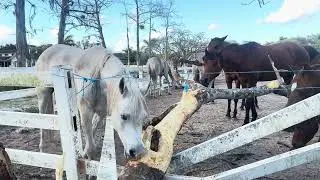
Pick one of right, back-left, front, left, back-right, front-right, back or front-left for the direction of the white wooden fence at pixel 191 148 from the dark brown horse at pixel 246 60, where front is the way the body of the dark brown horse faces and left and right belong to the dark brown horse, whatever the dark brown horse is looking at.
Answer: left

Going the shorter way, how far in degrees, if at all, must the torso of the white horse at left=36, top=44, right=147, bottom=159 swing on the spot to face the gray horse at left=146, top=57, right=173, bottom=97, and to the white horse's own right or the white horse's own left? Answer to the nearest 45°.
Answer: approximately 135° to the white horse's own left

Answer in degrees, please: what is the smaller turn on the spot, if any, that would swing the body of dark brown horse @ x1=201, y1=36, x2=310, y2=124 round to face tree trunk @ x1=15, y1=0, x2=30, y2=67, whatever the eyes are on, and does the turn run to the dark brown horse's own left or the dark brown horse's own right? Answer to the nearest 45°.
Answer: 0° — it already faces it

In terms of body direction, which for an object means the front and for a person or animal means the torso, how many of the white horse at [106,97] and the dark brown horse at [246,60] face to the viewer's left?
1

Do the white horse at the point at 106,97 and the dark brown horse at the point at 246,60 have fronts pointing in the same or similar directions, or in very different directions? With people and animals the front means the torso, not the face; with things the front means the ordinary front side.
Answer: very different directions

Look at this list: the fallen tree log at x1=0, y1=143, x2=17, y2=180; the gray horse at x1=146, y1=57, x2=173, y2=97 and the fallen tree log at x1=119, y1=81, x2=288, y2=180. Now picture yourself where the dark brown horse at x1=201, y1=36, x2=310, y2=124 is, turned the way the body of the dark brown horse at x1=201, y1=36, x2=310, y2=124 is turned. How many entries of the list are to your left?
2

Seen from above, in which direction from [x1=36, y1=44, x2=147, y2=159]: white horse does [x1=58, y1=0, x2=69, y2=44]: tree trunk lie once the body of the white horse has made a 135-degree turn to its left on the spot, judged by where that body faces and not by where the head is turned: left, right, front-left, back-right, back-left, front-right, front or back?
front

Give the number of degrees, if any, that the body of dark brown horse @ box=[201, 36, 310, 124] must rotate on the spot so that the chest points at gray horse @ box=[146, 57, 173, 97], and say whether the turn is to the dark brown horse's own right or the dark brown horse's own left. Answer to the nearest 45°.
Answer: approximately 45° to the dark brown horse's own right

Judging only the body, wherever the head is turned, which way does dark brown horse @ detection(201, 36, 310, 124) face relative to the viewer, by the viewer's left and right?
facing to the left of the viewer

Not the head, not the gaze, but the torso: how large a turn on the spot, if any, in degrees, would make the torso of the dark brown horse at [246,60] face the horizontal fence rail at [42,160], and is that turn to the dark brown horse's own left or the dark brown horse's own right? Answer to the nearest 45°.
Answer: approximately 90° to the dark brown horse's own left
